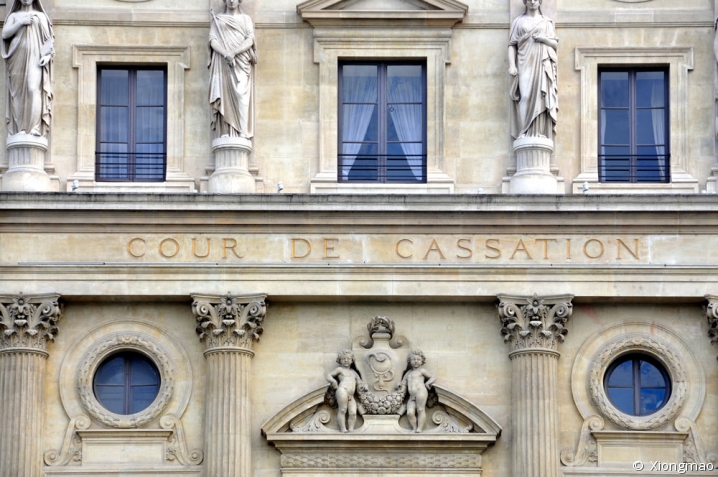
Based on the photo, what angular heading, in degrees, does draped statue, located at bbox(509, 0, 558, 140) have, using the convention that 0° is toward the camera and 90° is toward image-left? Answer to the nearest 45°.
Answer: approximately 0°

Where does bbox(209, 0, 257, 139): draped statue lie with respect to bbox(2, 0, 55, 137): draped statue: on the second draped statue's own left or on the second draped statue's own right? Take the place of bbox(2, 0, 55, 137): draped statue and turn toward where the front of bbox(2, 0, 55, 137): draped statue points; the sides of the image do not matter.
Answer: on the second draped statue's own left

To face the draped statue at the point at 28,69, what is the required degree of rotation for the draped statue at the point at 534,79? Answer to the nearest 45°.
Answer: approximately 90° to its right

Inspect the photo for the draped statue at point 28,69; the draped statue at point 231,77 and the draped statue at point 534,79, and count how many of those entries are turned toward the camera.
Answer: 3

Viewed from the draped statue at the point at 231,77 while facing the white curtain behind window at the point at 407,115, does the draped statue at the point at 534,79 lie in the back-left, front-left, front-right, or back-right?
front-right

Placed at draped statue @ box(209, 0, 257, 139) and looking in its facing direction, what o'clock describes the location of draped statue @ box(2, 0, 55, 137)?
draped statue @ box(2, 0, 55, 137) is roughly at 3 o'clock from draped statue @ box(209, 0, 257, 139).

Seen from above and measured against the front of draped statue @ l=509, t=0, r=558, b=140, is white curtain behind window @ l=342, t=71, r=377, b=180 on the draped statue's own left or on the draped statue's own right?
on the draped statue's own right

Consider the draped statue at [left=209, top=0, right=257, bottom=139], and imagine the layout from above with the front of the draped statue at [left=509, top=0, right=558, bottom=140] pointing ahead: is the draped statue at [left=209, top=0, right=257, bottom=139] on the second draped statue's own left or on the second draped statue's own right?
on the second draped statue's own right

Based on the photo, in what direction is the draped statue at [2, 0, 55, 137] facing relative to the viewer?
toward the camera

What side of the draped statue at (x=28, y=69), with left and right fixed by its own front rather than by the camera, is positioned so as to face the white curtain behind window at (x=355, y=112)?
left

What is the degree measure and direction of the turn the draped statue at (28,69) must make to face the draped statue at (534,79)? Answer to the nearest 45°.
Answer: approximately 90° to its left
